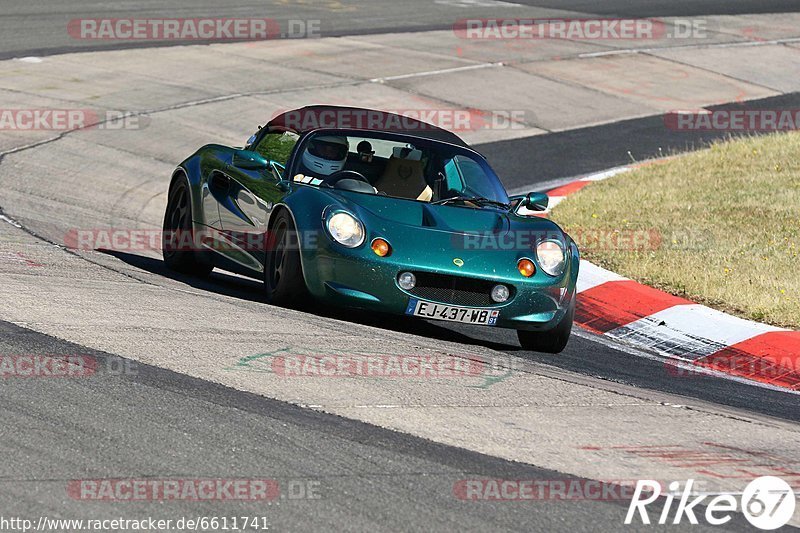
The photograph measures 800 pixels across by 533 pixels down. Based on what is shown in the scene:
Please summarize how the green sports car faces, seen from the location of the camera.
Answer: facing the viewer and to the right of the viewer
